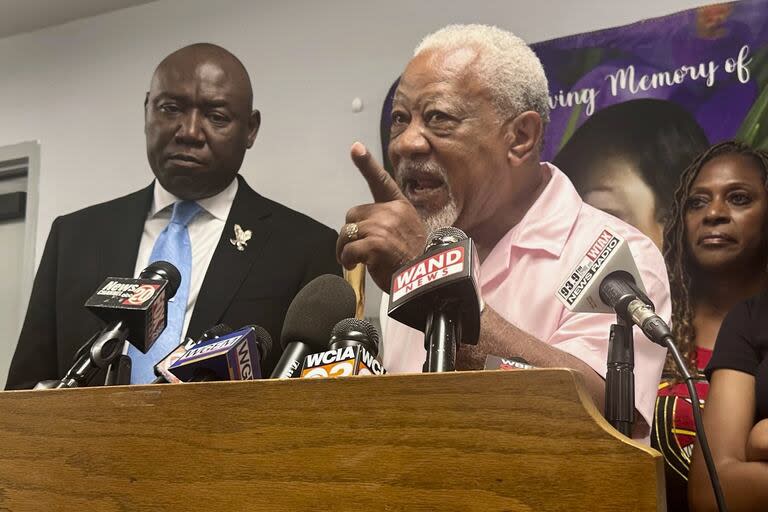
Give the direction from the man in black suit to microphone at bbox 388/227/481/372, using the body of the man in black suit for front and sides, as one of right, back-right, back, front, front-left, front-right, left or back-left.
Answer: front

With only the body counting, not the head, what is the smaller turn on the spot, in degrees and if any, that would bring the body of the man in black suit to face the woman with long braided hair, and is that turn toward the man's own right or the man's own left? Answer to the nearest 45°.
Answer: approximately 45° to the man's own left

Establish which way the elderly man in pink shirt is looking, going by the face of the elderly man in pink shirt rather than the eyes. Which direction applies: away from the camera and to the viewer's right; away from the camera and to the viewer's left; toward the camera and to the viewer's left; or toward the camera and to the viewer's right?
toward the camera and to the viewer's left

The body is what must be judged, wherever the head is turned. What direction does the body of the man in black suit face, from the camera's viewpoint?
toward the camera

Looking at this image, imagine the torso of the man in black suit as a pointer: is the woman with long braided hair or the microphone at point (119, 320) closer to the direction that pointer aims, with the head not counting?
the microphone

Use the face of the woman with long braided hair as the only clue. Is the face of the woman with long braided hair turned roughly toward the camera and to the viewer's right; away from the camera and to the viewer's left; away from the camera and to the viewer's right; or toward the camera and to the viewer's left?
toward the camera and to the viewer's left

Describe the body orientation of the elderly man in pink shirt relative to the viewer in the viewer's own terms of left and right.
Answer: facing the viewer and to the left of the viewer

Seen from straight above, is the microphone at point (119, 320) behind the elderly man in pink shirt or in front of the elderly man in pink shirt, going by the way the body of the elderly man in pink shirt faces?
in front
